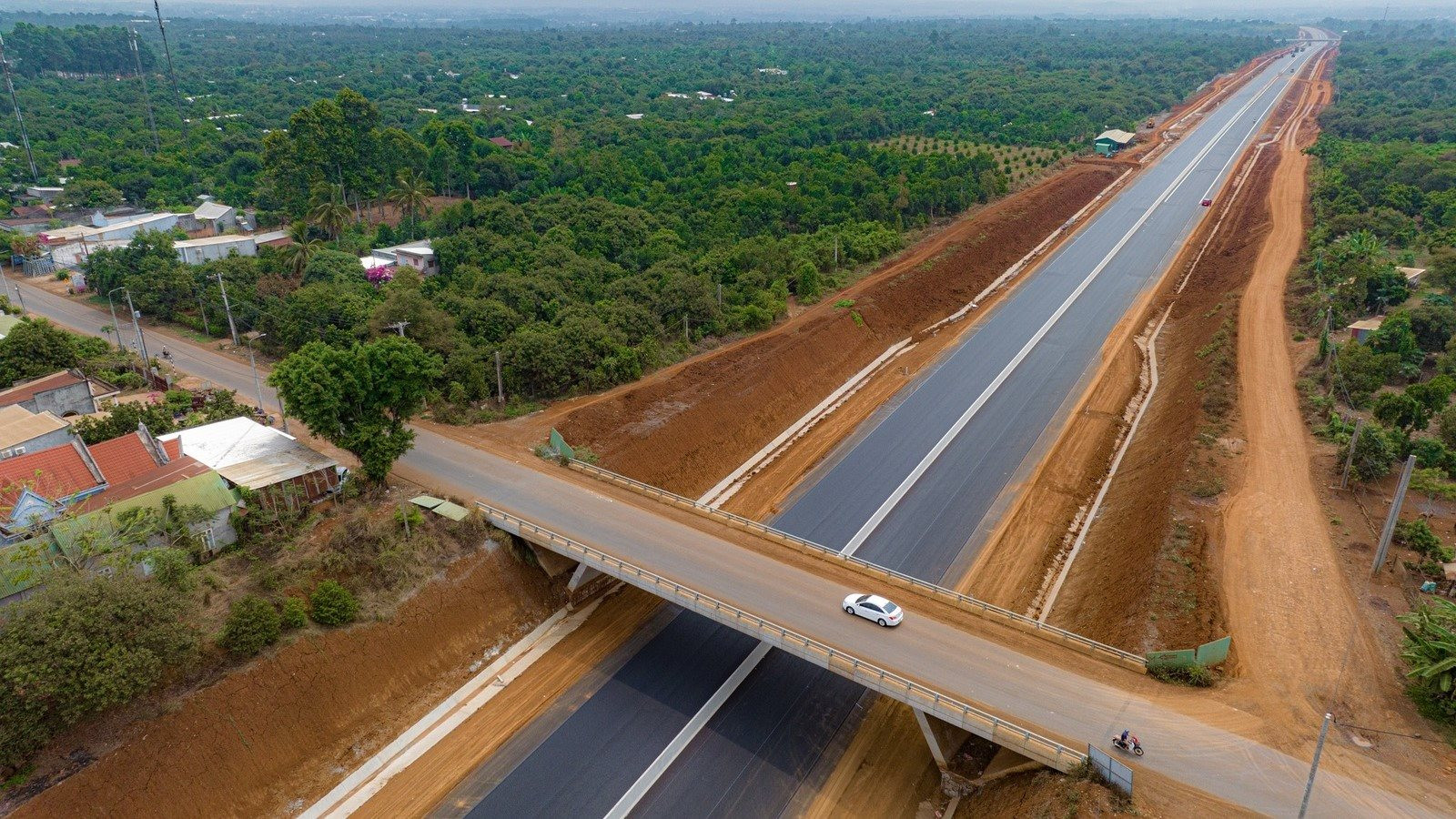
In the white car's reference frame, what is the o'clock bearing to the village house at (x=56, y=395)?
The village house is roughly at 11 o'clock from the white car.

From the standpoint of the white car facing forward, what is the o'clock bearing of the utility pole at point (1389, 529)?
The utility pole is roughly at 4 o'clock from the white car.

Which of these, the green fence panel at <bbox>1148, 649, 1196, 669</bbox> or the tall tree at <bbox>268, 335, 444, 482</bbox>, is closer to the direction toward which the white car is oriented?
the tall tree

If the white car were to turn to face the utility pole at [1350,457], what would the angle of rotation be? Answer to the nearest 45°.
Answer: approximately 90° to its right

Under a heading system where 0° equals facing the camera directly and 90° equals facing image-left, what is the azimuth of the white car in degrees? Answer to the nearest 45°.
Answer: approximately 135°

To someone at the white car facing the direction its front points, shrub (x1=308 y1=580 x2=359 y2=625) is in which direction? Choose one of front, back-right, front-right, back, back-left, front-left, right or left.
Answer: front-left

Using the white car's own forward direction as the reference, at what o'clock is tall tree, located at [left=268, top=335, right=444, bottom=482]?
The tall tree is roughly at 11 o'clock from the white car.

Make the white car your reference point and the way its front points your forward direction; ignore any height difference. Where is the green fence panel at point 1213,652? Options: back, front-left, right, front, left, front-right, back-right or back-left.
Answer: back-right

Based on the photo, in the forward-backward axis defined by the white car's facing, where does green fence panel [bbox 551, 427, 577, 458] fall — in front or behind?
in front

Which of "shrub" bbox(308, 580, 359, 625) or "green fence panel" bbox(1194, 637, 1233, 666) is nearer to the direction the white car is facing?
the shrub

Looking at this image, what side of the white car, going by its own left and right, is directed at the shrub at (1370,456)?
right
